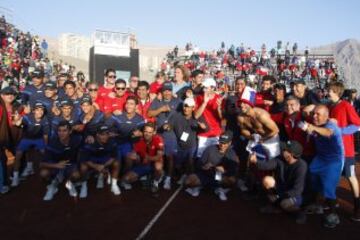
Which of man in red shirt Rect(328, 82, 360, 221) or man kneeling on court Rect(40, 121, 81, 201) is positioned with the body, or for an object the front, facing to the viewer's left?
the man in red shirt

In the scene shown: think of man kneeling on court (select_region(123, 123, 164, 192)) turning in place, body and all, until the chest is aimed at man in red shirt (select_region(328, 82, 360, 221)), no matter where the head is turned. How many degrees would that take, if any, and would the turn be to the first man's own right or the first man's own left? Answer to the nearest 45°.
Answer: approximately 45° to the first man's own left

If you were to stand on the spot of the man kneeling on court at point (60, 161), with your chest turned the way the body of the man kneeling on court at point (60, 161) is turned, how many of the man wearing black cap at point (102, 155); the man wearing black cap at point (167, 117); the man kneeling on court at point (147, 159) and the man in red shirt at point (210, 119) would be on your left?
4

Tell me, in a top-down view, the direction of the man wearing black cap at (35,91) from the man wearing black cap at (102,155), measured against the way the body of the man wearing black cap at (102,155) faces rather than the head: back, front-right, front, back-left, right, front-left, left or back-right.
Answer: back-right

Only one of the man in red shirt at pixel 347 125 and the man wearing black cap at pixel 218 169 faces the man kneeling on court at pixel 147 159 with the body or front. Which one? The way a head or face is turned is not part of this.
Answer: the man in red shirt

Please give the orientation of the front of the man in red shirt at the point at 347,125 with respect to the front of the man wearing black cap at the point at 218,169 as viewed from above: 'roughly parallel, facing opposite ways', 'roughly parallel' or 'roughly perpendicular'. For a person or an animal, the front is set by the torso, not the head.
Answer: roughly perpendicular

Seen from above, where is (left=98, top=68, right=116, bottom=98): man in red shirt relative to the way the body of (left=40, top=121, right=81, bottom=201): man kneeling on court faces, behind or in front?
behind
